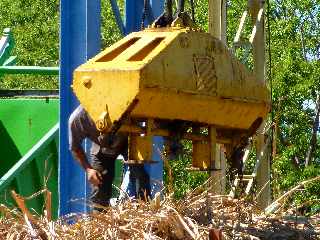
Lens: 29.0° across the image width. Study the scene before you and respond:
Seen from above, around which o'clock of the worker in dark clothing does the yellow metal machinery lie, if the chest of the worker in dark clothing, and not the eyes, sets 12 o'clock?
The yellow metal machinery is roughly at 1 o'clock from the worker in dark clothing.

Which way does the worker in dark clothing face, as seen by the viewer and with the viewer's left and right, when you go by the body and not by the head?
facing the viewer and to the right of the viewer

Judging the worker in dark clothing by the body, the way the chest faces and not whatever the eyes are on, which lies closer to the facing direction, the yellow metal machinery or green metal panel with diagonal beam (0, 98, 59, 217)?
the yellow metal machinery

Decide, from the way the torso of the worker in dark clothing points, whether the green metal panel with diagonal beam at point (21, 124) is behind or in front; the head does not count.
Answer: behind
